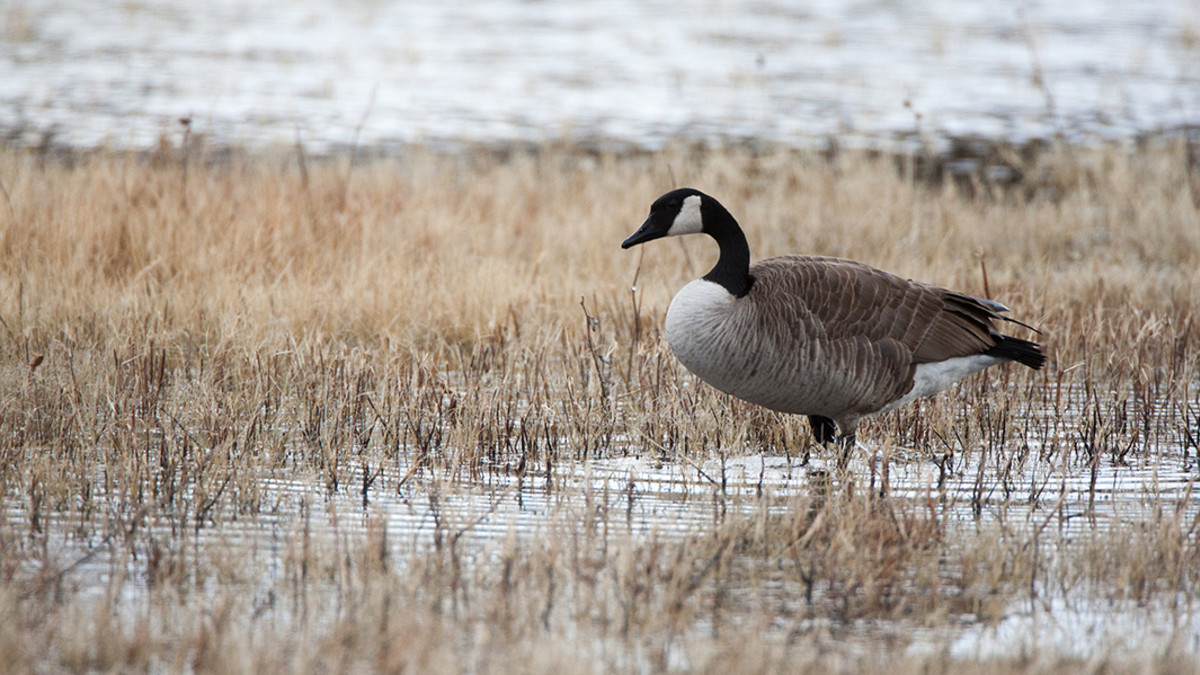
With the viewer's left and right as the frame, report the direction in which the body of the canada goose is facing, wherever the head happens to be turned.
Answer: facing to the left of the viewer
